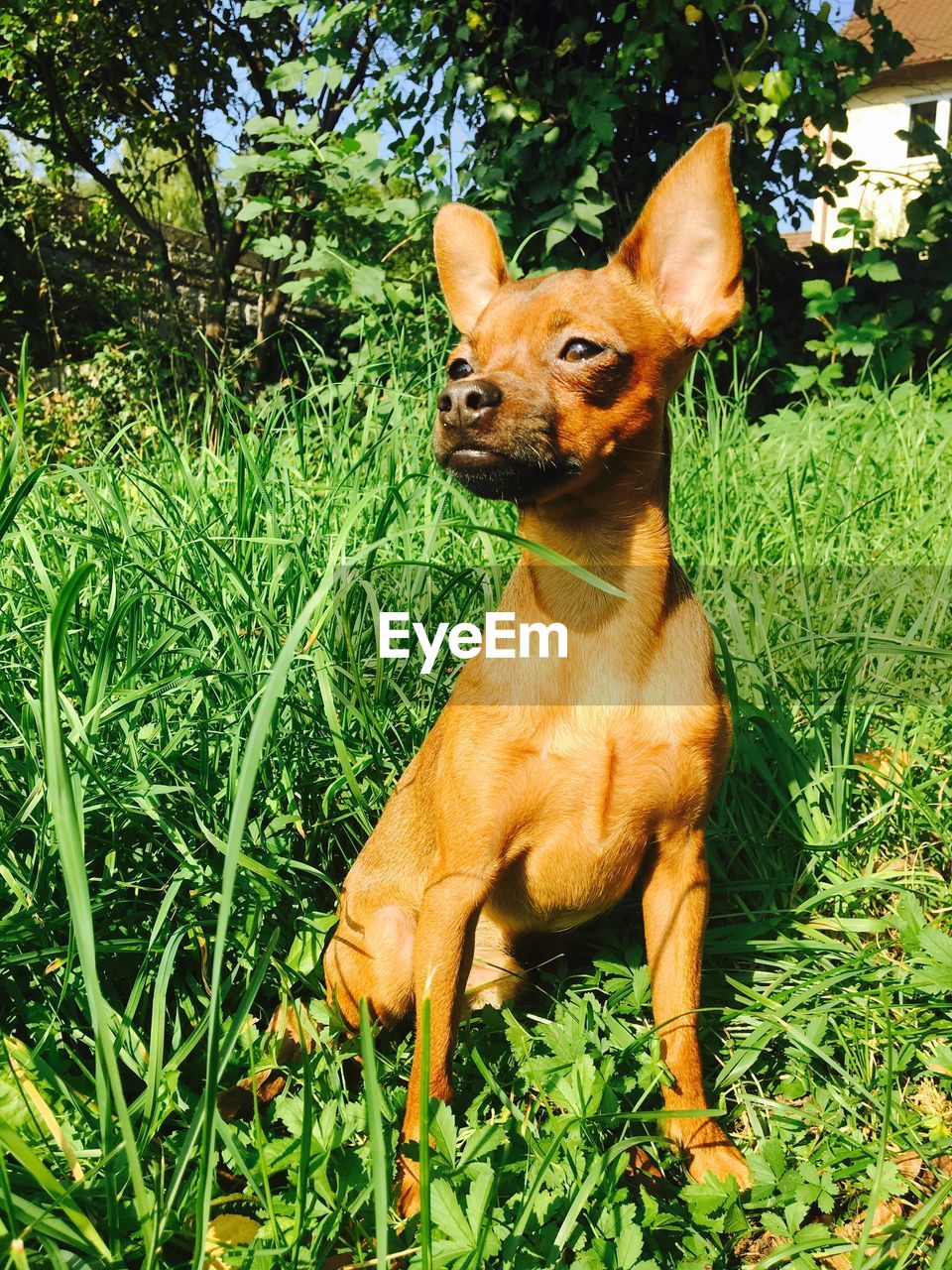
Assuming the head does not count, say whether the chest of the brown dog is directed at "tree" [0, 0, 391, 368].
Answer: no

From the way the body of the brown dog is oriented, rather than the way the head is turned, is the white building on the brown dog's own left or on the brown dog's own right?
on the brown dog's own left

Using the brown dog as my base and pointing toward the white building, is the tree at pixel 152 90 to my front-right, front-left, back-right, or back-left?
front-left

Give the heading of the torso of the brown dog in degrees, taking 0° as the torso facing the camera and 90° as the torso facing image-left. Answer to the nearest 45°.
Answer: approximately 315°
